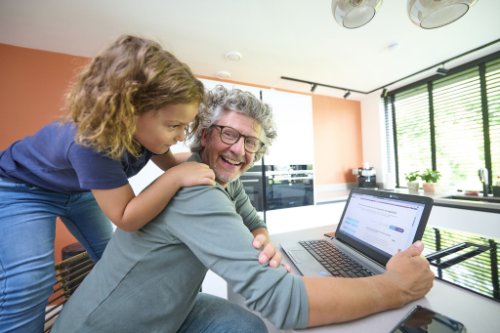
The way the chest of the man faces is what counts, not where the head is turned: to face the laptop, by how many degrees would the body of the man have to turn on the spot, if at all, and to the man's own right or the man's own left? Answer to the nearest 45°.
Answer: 0° — they already face it

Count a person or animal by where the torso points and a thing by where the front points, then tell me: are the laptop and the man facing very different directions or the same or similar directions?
very different directions

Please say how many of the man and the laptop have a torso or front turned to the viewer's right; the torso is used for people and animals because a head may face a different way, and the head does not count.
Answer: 1

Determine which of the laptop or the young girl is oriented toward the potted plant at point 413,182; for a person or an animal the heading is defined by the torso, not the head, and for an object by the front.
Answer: the young girl

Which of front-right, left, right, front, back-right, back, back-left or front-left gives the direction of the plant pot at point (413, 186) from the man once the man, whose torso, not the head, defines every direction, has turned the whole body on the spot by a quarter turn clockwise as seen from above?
back-left

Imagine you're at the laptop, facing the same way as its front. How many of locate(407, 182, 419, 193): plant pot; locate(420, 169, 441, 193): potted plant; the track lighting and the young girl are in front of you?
1

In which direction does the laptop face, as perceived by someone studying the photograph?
facing the viewer and to the left of the viewer

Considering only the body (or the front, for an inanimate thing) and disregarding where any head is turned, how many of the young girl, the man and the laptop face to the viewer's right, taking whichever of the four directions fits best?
2

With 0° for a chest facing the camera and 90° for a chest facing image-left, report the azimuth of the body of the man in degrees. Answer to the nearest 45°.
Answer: approximately 270°

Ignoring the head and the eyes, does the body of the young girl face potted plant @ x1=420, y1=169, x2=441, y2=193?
yes

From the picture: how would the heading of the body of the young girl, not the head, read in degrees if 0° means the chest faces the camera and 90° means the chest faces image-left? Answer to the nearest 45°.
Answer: approximately 270°

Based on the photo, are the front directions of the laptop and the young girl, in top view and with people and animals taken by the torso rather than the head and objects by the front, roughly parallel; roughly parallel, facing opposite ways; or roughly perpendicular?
roughly parallel, facing opposite ways

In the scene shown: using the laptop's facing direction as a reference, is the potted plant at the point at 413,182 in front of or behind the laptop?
behind

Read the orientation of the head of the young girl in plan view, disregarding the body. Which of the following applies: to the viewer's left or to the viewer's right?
to the viewer's right
